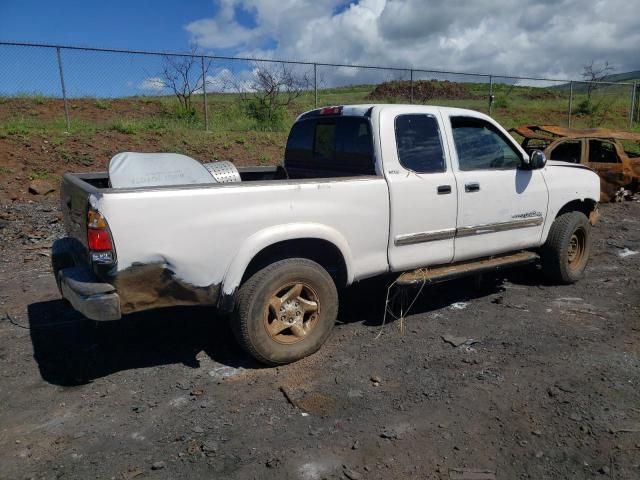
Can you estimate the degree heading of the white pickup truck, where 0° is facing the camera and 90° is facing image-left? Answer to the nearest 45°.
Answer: approximately 225°

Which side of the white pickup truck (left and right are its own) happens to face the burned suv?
front
